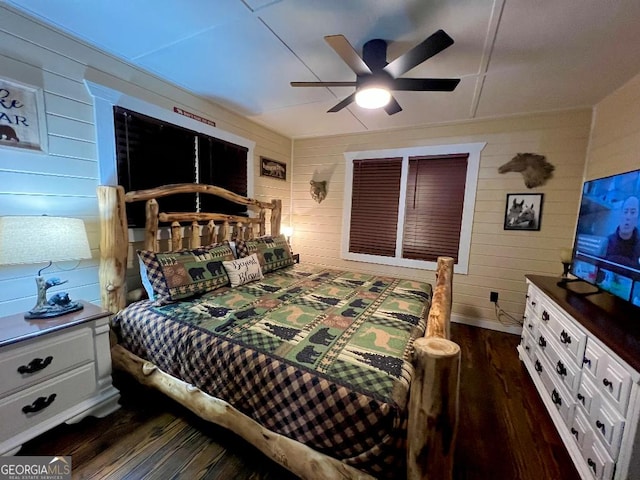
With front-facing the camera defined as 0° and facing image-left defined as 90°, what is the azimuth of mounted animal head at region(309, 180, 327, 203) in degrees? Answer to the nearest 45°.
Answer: approximately 0°

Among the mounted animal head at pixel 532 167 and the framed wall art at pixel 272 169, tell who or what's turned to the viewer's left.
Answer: the mounted animal head

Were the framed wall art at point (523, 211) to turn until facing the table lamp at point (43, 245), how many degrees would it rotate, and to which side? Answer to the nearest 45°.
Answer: approximately 45° to its right

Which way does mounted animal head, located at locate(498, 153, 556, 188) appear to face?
to the viewer's left

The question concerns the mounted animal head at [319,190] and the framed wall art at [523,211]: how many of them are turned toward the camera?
2

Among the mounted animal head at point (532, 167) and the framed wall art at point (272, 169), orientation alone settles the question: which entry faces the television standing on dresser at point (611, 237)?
the framed wall art

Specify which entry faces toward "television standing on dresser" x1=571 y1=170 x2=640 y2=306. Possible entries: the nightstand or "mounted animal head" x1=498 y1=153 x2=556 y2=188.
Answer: the nightstand

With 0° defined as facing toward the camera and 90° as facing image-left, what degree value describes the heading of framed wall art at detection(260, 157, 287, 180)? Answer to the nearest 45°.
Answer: approximately 315°

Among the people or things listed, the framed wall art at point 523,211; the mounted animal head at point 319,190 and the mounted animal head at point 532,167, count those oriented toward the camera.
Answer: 2

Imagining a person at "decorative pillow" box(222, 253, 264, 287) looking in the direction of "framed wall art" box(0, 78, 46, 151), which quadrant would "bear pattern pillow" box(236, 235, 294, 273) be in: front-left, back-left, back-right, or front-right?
back-right
